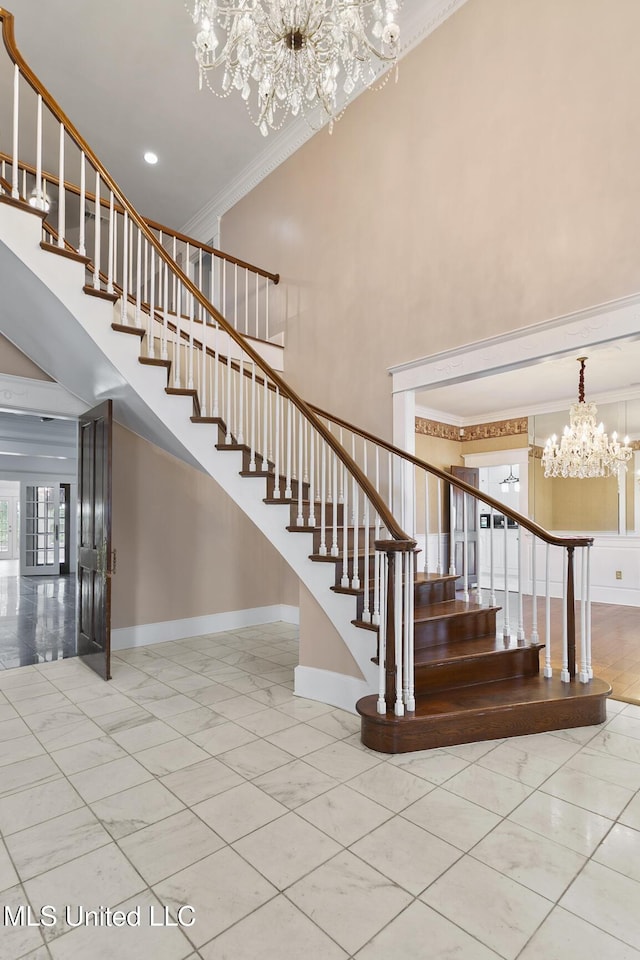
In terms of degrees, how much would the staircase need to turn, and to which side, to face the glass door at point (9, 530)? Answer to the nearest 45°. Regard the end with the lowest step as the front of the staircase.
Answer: approximately 180°

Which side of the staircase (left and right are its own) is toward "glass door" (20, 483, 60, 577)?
back

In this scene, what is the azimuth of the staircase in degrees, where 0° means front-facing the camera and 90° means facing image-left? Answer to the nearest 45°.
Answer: approximately 315°

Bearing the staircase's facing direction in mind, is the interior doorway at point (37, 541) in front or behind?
behind
